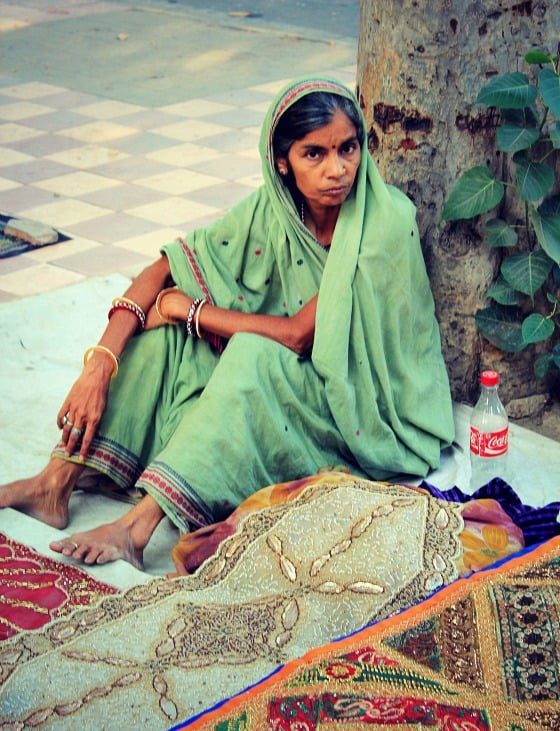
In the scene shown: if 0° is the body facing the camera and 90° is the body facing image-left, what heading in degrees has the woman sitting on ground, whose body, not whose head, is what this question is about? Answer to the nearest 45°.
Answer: approximately 45°

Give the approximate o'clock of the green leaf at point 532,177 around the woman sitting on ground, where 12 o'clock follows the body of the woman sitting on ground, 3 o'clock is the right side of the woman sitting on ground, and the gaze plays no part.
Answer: The green leaf is roughly at 7 o'clock from the woman sitting on ground.

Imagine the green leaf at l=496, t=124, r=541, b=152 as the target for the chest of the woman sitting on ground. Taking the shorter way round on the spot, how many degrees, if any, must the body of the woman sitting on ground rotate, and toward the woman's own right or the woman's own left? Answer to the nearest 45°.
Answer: approximately 180°

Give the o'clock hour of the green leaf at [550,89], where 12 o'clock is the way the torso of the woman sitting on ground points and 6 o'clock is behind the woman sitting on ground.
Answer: The green leaf is roughly at 7 o'clock from the woman sitting on ground.

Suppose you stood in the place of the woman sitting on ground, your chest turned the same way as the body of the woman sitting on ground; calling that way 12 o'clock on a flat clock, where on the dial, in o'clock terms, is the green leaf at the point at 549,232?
The green leaf is roughly at 7 o'clock from the woman sitting on ground.

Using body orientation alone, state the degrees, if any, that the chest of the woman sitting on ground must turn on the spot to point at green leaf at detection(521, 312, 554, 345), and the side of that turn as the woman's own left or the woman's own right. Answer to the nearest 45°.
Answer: approximately 135° to the woman's own left
